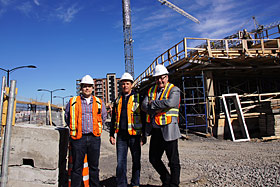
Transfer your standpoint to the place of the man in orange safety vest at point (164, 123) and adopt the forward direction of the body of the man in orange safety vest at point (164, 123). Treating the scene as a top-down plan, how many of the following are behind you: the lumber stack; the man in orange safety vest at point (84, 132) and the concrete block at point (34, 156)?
1

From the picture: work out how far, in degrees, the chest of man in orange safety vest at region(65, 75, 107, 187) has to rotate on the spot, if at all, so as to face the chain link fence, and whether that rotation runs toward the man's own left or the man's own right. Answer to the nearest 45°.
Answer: approximately 180°

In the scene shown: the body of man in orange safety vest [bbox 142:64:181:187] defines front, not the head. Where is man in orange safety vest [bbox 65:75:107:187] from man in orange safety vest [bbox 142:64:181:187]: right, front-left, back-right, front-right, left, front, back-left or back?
front-right

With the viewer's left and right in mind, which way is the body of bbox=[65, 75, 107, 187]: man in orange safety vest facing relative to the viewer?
facing the viewer

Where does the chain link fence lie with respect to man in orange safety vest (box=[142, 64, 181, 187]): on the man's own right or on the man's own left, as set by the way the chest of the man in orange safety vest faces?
on the man's own right

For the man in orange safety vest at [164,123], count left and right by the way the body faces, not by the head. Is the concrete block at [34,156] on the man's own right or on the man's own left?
on the man's own right

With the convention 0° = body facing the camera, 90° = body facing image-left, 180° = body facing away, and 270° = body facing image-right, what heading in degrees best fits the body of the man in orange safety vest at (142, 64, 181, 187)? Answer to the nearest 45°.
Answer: approximately 45°

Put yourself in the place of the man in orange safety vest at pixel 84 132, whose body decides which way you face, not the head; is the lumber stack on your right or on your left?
on your left

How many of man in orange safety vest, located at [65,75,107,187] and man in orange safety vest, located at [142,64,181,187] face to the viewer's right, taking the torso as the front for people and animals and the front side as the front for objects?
0

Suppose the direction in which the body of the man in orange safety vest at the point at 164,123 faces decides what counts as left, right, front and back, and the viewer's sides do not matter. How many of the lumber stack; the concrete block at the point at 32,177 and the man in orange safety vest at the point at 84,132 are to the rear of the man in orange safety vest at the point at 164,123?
1

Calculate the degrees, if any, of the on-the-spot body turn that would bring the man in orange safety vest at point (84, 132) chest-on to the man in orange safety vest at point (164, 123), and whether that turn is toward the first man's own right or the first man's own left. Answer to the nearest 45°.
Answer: approximately 90° to the first man's own left
